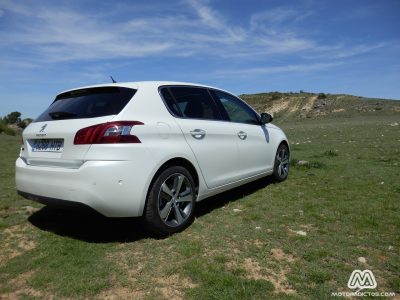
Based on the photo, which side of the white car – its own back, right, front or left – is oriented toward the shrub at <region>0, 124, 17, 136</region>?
left

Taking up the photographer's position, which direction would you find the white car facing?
facing away from the viewer and to the right of the viewer
